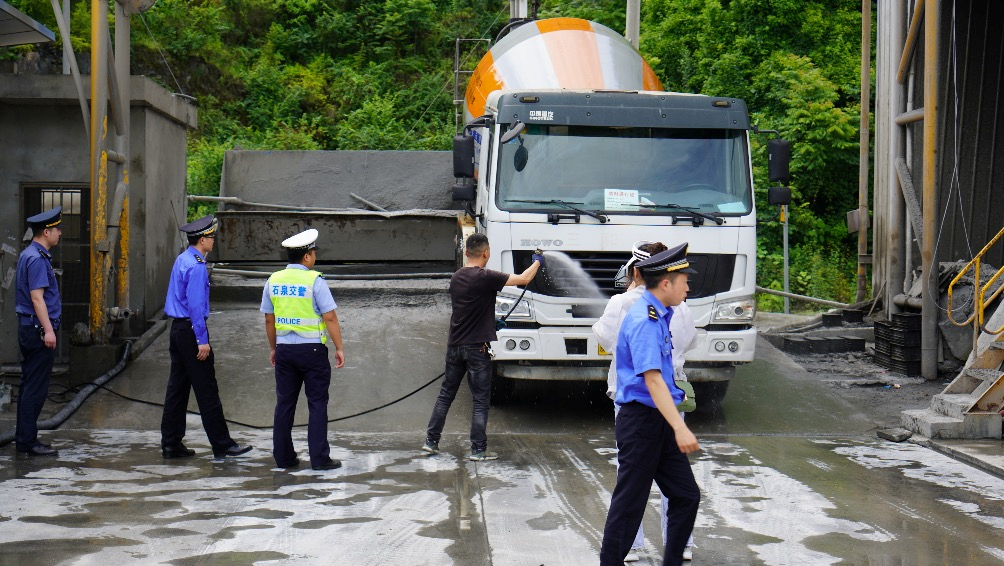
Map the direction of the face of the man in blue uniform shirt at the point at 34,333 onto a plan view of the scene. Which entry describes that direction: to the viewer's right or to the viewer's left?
to the viewer's right

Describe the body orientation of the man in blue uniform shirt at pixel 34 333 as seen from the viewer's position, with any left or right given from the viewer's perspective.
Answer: facing to the right of the viewer

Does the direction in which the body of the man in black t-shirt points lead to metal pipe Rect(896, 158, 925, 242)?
yes

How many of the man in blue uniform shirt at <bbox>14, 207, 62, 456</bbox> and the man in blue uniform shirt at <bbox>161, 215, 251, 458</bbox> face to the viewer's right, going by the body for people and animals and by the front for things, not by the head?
2

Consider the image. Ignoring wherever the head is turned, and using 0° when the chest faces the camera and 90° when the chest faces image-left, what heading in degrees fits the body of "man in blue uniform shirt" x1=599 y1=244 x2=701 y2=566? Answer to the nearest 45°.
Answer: approximately 270°

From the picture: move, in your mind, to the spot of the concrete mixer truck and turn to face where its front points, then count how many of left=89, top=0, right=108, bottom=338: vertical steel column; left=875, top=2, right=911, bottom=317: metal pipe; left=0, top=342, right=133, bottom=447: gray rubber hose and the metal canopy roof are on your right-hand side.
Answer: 3

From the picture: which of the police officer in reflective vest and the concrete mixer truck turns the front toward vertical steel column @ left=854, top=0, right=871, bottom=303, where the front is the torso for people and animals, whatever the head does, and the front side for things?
the police officer in reflective vest

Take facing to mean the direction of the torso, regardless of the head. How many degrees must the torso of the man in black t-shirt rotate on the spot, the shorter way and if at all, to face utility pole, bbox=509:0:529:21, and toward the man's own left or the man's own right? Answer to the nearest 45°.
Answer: approximately 45° to the man's own left

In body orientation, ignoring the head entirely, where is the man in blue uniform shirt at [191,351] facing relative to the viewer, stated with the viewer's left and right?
facing to the right of the viewer

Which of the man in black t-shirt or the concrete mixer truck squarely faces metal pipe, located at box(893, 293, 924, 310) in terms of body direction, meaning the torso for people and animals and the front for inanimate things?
the man in black t-shirt

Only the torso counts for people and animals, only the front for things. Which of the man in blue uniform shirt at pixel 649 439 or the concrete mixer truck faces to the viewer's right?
the man in blue uniform shirt

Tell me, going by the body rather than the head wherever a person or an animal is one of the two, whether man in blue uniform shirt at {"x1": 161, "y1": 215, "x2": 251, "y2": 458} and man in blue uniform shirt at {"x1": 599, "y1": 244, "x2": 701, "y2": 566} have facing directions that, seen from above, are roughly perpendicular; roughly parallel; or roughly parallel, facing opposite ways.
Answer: roughly parallel

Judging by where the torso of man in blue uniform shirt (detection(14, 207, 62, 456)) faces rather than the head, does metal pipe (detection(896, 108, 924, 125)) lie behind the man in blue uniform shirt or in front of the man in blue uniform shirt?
in front

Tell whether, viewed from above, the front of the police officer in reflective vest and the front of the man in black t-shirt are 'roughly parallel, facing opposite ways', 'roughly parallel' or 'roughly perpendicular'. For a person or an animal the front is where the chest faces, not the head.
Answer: roughly parallel

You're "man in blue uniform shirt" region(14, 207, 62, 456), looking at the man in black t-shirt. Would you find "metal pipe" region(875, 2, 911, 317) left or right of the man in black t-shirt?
left

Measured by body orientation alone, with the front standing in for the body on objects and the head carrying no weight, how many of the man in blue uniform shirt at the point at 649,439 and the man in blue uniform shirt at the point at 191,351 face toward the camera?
0

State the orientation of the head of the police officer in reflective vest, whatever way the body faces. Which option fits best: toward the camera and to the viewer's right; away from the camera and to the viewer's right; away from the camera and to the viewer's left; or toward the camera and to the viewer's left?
away from the camera and to the viewer's right

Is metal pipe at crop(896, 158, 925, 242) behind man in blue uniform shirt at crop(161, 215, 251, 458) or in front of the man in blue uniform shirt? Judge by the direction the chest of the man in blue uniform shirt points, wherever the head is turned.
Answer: in front

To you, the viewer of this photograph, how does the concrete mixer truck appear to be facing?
facing the viewer

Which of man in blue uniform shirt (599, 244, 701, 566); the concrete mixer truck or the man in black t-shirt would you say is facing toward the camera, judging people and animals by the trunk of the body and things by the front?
the concrete mixer truck
